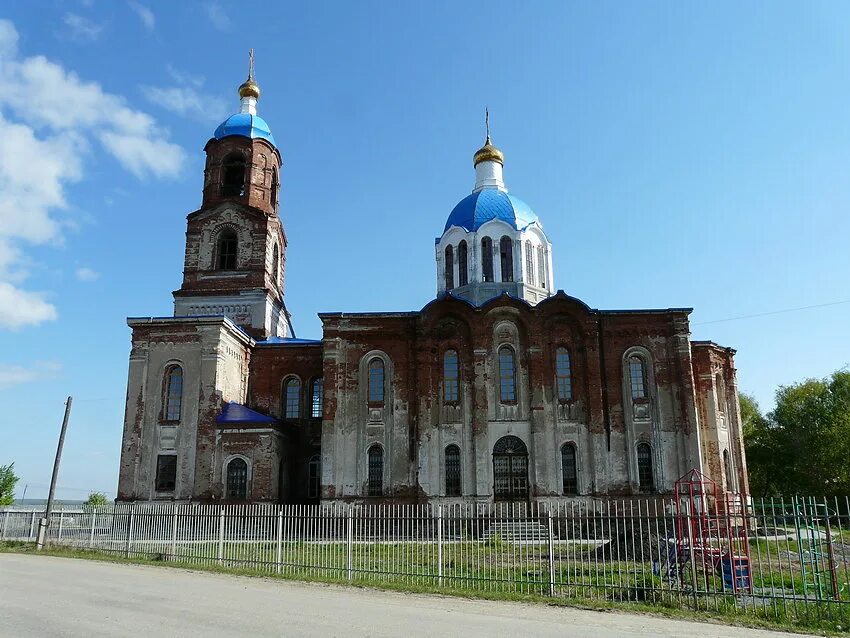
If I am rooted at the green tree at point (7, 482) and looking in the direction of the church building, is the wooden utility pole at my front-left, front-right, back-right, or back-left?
front-right

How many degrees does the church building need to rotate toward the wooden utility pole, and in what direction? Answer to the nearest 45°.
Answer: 0° — it already faces it

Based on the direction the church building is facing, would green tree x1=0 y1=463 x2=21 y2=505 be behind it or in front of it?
in front

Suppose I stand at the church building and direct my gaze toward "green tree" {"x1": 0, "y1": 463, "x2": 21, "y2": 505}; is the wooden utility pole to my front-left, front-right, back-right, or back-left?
front-left

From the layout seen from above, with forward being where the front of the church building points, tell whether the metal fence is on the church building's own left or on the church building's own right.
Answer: on the church building's own left
